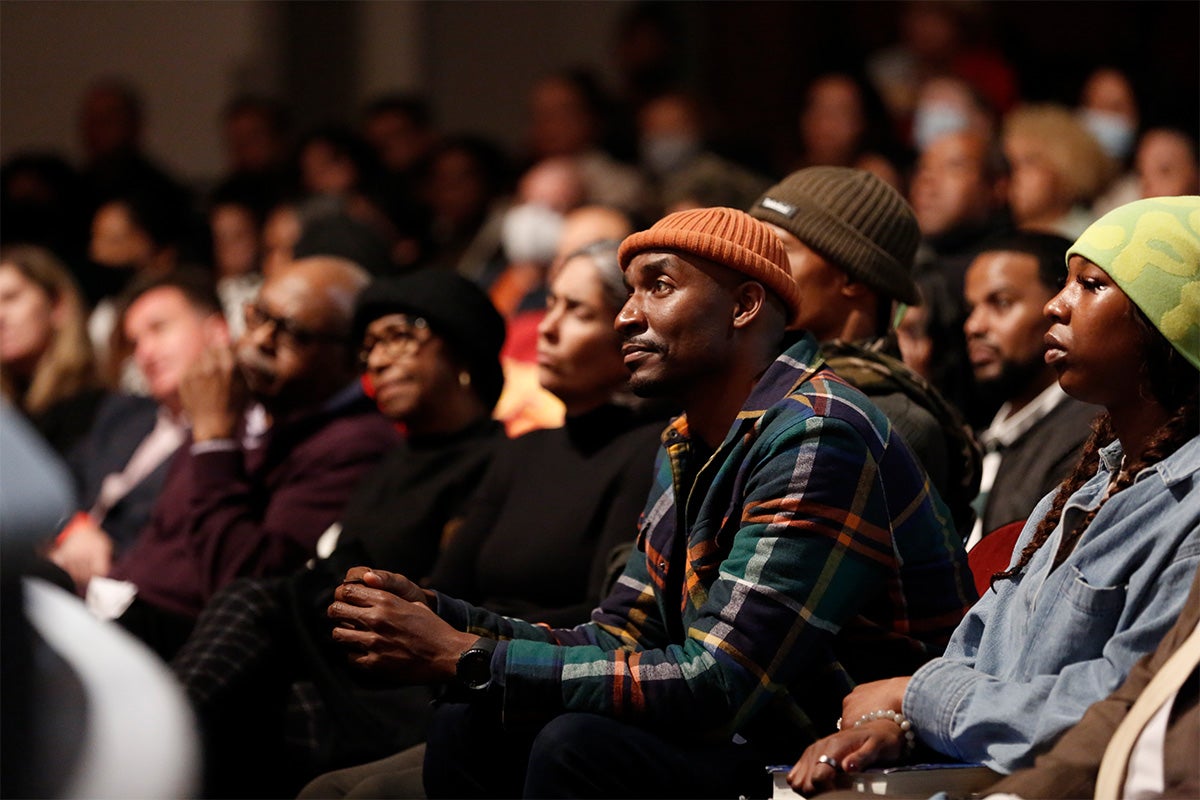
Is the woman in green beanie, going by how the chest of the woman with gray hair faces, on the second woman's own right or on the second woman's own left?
on the second woman's own left

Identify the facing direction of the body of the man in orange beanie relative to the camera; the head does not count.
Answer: to the viewer's left

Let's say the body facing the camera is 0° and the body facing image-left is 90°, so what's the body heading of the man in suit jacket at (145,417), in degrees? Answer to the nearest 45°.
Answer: approximately 45°

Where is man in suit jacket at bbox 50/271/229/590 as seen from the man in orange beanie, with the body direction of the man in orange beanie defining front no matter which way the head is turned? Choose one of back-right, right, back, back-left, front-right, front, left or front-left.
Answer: front-right

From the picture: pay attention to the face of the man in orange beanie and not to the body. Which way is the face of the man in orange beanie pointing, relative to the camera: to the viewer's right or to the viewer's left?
to the viewer's left

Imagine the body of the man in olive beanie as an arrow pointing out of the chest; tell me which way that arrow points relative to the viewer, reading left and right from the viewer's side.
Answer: facing to the left of the viewer

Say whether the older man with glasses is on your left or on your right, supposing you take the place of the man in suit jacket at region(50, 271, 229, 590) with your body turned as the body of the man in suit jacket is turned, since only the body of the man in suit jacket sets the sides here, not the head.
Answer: on your left

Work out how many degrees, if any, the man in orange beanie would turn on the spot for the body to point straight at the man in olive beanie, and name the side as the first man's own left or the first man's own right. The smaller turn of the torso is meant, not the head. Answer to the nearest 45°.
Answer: approximately 90° to the first man's own right

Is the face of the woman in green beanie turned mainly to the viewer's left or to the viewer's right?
to the viewer's left

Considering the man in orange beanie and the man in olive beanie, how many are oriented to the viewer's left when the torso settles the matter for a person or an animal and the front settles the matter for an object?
2
